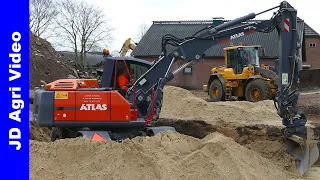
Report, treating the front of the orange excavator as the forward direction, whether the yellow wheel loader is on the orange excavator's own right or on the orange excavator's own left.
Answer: on the orange excavator's own left

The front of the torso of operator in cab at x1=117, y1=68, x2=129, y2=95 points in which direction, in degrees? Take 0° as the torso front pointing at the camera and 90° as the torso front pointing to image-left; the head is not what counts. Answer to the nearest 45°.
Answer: approximately 270°

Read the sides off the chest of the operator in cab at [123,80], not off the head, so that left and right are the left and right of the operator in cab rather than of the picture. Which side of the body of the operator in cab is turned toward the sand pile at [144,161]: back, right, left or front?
right

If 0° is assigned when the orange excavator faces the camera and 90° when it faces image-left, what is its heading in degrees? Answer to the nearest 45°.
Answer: approximately 270°

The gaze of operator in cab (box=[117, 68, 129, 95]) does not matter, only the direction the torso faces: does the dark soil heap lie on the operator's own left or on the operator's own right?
on the operator's own left

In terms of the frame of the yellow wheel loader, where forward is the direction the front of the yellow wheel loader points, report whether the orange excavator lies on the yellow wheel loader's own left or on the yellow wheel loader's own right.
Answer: on the yellow wheel loader's own right

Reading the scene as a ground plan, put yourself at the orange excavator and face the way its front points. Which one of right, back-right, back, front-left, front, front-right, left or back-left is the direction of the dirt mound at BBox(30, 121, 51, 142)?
back-left

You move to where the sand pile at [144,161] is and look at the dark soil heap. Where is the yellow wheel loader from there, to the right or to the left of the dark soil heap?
right

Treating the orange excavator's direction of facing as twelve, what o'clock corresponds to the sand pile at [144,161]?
The sand pile is roughly at 3 o'clock from the orange excavator.
